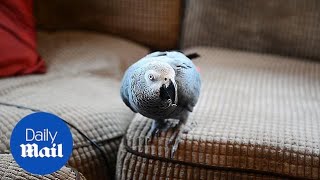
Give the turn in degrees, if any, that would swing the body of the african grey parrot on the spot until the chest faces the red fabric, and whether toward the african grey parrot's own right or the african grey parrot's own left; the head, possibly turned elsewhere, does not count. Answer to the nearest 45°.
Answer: approximately 135° to the african grey parrot's own right

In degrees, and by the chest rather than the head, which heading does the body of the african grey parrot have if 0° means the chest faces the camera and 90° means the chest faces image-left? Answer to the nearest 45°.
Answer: approximately 0°
